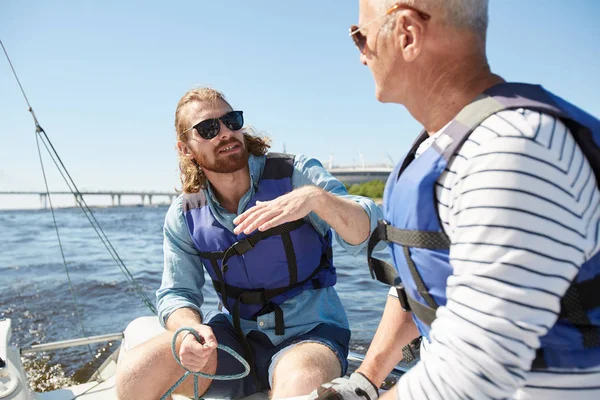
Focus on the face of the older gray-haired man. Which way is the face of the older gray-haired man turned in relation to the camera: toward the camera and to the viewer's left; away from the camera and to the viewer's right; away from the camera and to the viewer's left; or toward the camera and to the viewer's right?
away from the camera and to the viewer's left

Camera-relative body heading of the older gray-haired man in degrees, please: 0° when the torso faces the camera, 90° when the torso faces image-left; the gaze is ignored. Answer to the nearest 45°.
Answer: approximately 90°
